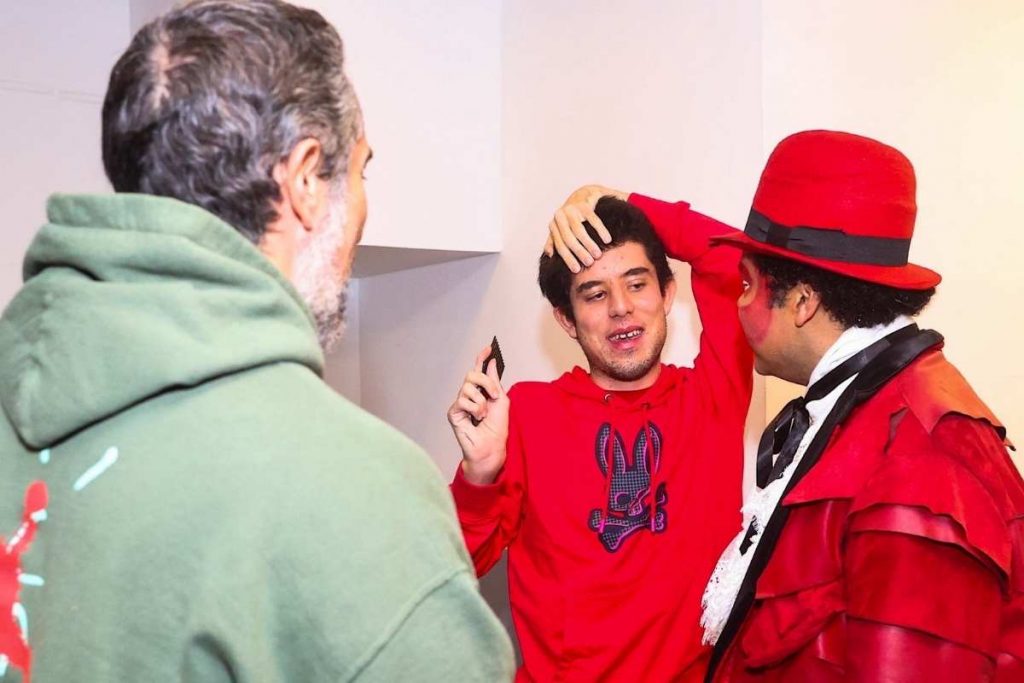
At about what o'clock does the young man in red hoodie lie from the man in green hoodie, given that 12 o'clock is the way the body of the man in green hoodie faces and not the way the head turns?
The young man in red hoodie is roughly at 12 o'clock from the man in green hoodie.

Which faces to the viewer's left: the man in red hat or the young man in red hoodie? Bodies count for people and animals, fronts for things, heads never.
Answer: the man in red hat

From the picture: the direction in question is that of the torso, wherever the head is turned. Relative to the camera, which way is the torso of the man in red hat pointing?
to the viewer's left

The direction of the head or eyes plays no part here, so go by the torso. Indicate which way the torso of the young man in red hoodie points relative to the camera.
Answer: toward the camera

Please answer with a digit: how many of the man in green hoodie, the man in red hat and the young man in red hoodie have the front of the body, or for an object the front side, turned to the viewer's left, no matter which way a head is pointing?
1

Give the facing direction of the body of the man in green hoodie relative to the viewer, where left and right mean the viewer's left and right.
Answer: facing away from the viewer and to the right of the viewer

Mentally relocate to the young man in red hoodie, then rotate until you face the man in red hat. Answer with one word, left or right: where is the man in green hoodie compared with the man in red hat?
right

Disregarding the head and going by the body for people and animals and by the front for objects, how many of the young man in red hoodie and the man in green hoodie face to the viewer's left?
0

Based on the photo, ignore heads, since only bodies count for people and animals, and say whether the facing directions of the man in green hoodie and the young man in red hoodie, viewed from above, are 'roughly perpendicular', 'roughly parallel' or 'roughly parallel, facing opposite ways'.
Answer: roughly parallel, facing opposite ways

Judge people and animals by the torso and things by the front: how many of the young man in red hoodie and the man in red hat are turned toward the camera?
1

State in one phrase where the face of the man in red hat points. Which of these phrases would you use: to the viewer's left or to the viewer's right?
to the viewer's left

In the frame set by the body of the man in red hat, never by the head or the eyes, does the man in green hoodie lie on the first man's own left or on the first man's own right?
on the first man's own left

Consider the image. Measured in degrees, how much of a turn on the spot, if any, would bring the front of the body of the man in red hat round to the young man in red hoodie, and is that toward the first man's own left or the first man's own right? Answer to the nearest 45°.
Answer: approximately 45° to the first man's own right

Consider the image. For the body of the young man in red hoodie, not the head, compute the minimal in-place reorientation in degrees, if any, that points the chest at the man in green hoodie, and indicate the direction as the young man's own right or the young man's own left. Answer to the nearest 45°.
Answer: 0° — they already face them

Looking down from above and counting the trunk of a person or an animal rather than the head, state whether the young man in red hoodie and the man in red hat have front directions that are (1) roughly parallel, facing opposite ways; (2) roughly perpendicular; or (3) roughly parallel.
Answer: roughly perpendicular

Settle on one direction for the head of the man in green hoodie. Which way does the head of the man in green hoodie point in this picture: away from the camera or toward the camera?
away from the camera
